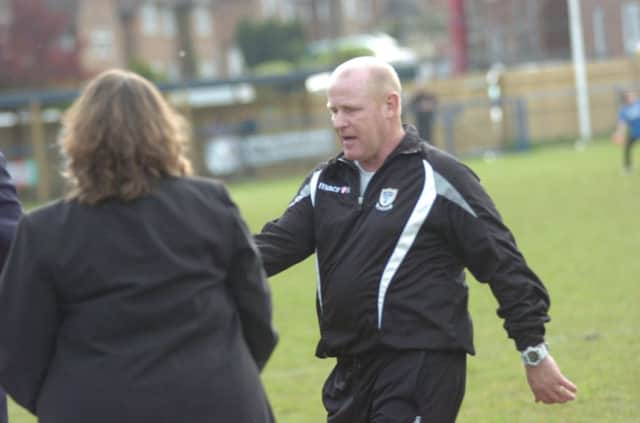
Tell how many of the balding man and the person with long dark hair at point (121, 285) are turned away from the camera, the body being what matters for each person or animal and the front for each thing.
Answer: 1

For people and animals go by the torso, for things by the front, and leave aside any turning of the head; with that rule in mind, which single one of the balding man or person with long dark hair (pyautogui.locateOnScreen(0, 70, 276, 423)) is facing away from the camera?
the person with long dark hair

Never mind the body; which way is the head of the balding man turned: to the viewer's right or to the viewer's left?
to the viewer's left

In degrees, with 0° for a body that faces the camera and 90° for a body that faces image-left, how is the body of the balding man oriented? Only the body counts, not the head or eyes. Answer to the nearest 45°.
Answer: approximately 45°

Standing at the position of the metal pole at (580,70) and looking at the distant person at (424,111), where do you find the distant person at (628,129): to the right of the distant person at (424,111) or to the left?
left

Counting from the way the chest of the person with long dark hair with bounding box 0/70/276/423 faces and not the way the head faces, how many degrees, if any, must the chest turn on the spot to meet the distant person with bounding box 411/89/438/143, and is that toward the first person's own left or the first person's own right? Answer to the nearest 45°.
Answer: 0° — they already face them

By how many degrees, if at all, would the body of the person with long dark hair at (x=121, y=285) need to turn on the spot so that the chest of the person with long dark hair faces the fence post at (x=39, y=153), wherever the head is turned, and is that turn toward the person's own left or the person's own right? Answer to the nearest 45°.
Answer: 0° — they already face it

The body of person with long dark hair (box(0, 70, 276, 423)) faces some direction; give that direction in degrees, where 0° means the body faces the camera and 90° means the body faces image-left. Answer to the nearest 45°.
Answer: approximately 180°

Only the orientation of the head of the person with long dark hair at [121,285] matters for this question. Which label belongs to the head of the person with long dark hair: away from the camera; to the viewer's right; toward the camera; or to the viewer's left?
away from the camera
